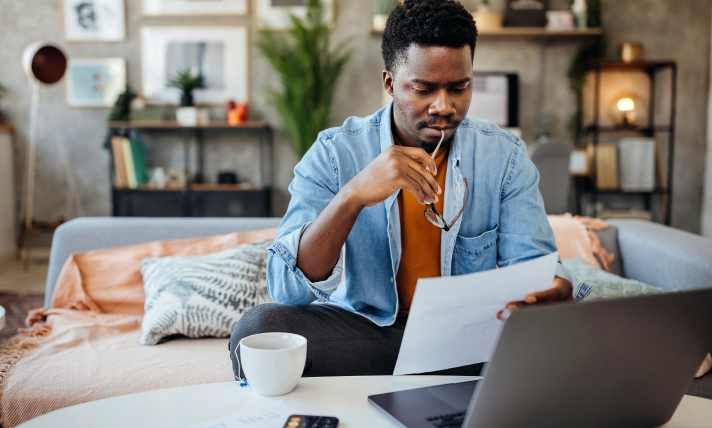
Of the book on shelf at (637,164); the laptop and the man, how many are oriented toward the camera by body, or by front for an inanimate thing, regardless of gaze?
2

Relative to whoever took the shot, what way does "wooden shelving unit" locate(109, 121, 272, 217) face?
facing the viewer

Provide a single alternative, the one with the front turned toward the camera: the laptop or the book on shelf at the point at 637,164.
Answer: the book on shelf

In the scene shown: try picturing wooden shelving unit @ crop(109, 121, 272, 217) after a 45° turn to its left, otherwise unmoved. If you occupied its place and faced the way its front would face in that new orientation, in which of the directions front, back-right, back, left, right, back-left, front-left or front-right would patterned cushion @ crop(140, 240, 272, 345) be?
front-right

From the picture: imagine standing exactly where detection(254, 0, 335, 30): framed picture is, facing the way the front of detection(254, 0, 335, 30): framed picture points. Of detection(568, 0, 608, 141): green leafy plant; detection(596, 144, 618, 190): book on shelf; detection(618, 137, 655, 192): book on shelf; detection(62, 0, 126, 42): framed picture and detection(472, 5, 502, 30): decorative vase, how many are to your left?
4

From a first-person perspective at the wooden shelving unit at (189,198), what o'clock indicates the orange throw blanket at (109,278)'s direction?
The orange throw blanket is roughly at 12 o'clock from the wooden shelving unit.

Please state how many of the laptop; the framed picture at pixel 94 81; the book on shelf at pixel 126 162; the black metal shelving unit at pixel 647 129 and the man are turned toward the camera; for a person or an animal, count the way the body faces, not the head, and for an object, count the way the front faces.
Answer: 4

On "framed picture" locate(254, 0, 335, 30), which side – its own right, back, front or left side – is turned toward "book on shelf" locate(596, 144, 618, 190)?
left

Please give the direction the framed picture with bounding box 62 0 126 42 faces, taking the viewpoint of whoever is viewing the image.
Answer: facing the viewer

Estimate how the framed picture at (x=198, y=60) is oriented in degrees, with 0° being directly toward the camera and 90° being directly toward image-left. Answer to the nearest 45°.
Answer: approximately 0°

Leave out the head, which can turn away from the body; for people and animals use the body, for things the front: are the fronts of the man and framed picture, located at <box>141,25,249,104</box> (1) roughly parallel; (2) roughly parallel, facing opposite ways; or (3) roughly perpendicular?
roughly parallel

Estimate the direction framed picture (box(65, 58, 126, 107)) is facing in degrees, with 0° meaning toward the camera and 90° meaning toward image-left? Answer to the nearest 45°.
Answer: approximately 0°

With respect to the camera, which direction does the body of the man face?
toward the camera
